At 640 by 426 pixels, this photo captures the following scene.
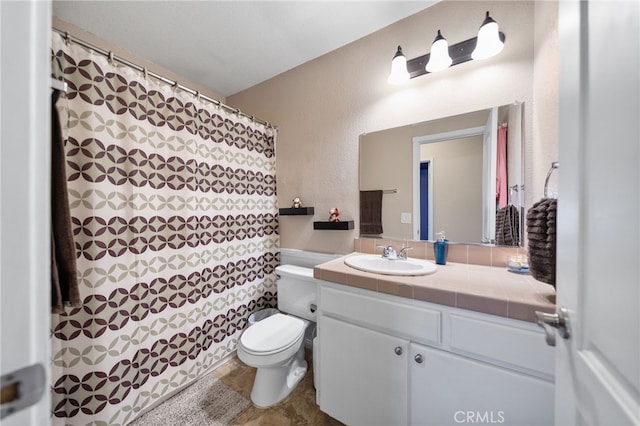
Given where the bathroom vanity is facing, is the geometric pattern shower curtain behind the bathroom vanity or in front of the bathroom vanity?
in front

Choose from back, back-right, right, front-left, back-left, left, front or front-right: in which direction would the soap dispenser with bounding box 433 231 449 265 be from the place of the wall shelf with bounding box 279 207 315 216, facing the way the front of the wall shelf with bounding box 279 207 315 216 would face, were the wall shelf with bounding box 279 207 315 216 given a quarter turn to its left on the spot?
front

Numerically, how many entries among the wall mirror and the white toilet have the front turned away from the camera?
0

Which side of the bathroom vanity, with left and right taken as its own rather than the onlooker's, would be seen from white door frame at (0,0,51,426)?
front

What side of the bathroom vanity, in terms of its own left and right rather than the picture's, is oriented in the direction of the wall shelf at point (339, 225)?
right

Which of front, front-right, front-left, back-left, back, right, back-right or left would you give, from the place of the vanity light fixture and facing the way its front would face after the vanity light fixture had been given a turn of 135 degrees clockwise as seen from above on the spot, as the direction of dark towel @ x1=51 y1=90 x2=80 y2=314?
back-left

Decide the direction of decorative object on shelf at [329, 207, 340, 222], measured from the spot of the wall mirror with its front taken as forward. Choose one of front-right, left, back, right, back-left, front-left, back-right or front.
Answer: front-right

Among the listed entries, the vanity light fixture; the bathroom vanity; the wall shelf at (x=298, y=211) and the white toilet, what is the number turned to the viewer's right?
0

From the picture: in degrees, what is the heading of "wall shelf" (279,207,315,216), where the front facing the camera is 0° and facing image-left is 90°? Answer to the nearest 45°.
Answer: approximately 45°

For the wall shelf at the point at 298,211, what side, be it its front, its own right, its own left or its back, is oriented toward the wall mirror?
left

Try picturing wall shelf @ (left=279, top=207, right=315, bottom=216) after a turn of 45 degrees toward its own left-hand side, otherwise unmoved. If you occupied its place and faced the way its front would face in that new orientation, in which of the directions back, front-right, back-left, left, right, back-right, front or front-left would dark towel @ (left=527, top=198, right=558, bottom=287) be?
front-left
